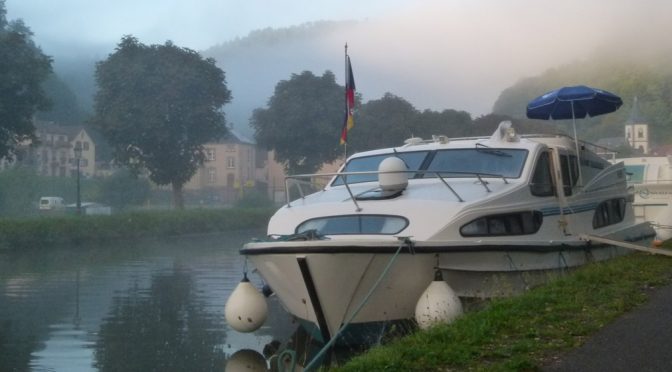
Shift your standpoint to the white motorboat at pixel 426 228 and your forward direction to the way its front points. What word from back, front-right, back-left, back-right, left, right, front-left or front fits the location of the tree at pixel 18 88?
right

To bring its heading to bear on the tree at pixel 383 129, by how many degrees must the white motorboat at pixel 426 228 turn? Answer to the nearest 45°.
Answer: approximately 135° to its right

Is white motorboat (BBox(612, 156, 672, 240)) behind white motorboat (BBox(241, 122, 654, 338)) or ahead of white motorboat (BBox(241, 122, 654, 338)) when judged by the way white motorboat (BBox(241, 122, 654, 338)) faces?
behind

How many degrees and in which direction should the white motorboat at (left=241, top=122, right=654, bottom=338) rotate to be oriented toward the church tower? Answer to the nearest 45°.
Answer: approximately 135° to its right

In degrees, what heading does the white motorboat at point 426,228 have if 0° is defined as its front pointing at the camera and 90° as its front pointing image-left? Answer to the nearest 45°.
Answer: approximately 45°
